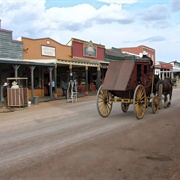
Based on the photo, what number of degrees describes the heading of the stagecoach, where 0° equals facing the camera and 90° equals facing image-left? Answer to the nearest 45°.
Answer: approximately 225°
